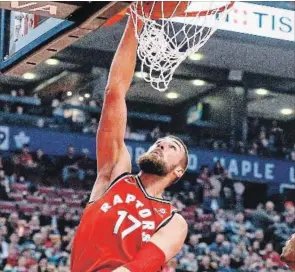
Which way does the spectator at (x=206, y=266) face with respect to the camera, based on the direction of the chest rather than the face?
toward the camera

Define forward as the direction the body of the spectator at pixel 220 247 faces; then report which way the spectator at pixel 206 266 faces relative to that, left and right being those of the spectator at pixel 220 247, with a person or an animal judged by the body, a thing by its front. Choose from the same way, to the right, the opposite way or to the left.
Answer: the same way

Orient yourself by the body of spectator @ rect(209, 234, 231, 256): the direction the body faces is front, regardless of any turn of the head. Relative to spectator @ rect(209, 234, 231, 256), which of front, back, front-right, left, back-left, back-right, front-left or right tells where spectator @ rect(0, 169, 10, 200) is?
right

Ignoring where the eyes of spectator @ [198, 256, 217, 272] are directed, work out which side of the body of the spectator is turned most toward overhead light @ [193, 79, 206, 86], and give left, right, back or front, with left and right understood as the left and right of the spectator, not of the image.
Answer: back

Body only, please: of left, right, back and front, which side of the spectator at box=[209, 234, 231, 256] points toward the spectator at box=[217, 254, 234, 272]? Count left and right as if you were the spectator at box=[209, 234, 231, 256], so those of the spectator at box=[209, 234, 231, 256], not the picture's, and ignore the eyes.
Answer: front

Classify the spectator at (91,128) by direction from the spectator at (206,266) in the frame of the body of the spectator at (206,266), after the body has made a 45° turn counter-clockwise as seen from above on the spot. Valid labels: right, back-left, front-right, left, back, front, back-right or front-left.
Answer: back

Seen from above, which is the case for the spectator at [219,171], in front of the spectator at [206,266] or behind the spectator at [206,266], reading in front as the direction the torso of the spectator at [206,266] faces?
behind

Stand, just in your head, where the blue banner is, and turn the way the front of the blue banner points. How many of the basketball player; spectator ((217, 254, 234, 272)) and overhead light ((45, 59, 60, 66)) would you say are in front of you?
2

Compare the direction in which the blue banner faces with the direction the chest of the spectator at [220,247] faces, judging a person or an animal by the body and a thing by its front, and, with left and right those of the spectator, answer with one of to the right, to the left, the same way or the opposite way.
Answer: the same way

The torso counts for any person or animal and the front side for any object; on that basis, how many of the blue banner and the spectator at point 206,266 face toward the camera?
2

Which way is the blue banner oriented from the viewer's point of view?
toward the camera

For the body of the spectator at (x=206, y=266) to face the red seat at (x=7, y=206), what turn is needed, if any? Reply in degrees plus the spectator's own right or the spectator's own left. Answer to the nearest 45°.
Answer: approximately 90° to the spectator's own right

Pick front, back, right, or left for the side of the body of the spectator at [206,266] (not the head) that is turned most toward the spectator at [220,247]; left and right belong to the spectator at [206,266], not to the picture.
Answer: back

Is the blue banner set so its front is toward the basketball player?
yes

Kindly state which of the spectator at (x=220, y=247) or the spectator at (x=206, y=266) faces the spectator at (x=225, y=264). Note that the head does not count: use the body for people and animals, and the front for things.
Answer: the spectator at (x=220, y=247)

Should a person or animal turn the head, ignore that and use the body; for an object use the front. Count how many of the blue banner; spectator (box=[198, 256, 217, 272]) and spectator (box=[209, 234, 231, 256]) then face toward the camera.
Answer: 3

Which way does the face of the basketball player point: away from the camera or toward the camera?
toward the camera

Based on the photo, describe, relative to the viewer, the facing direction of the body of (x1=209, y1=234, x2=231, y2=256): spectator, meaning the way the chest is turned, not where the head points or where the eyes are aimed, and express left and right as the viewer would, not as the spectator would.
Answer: facing the viewer
